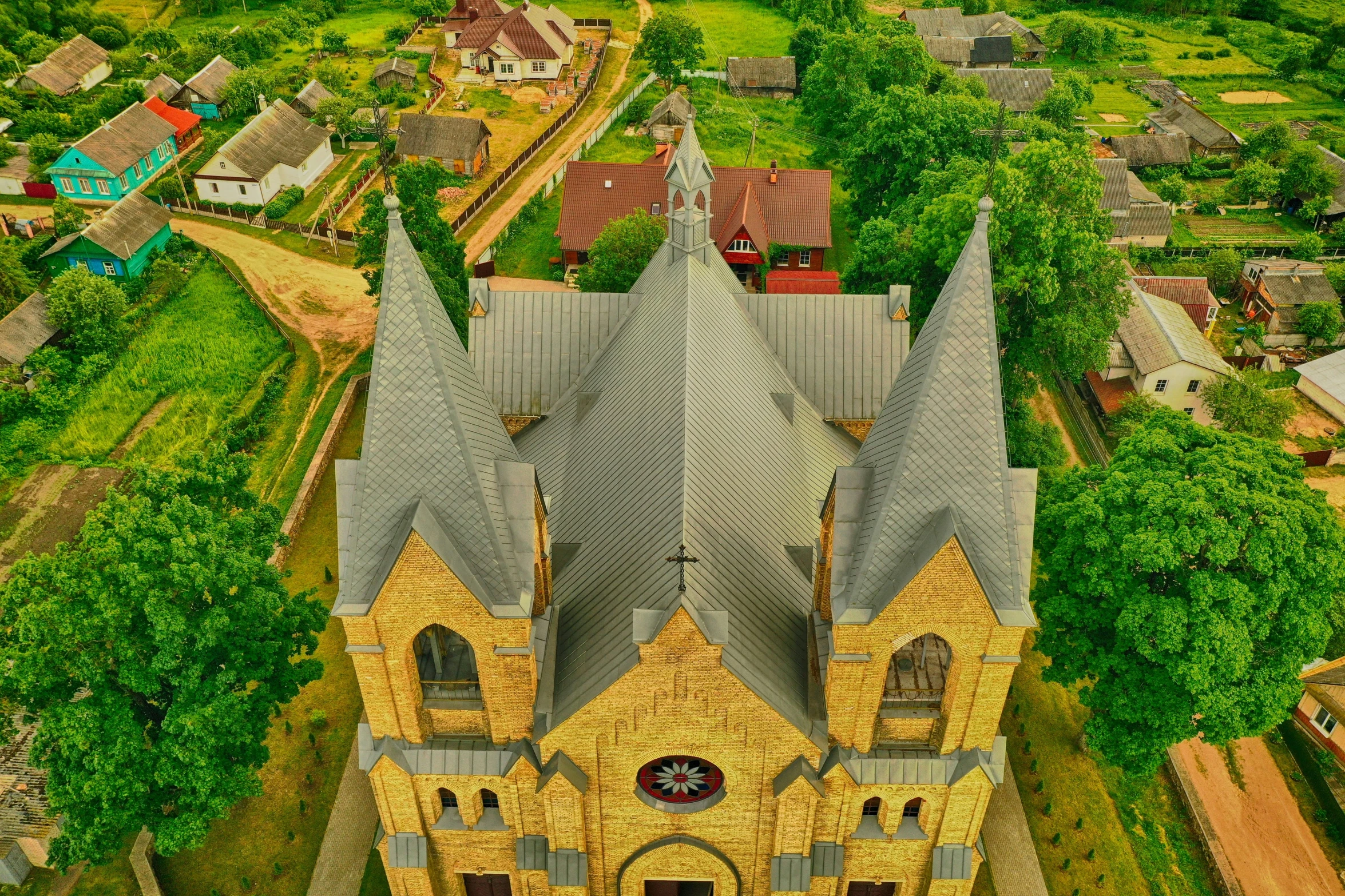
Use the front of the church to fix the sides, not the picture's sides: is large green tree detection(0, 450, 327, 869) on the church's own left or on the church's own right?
on the church's own right

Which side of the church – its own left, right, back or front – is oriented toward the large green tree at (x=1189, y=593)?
left

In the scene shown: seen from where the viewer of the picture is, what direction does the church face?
facing the viewer
